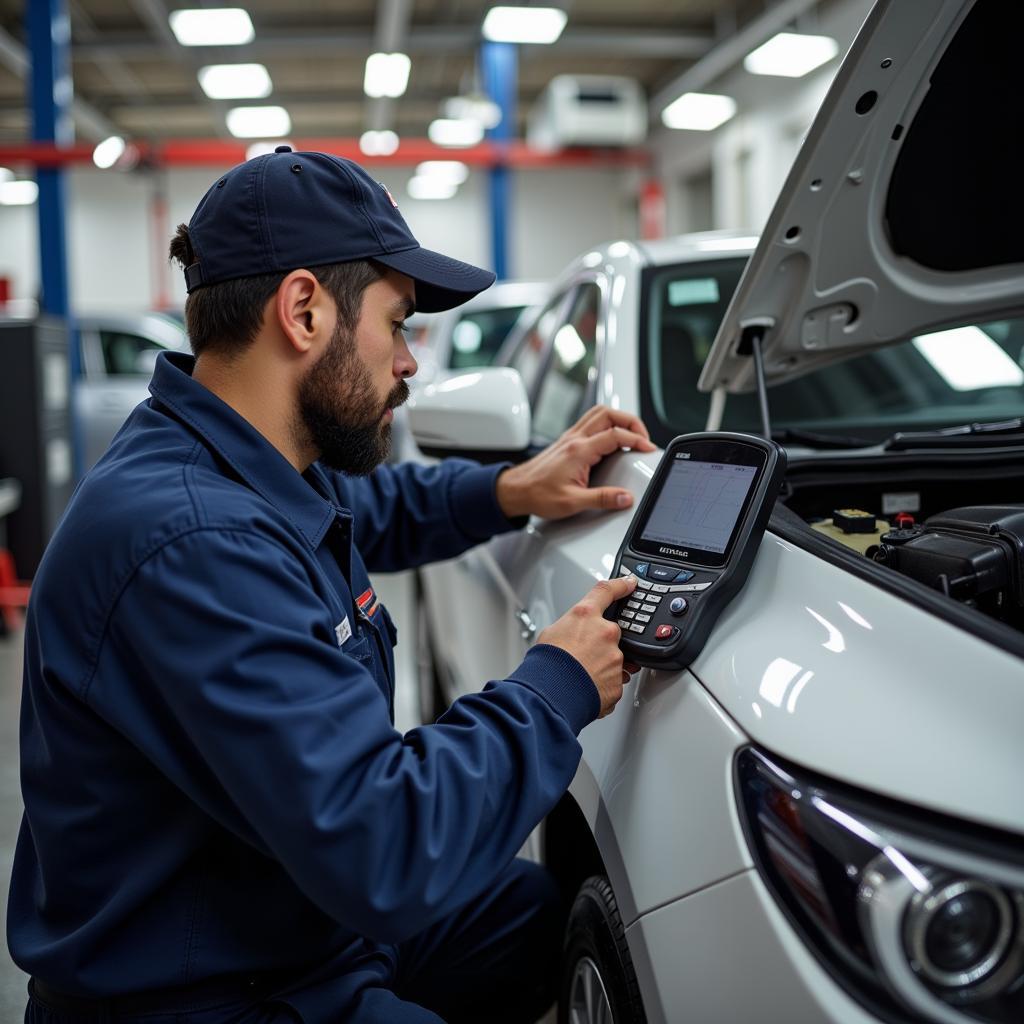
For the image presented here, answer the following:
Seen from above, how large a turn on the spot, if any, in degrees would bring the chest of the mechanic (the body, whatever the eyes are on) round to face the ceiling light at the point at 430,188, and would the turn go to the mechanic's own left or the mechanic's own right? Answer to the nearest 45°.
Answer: approximately 90° to the mechanic's own left

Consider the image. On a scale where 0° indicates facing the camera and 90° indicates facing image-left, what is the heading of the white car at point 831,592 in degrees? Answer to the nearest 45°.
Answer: approximately 315°

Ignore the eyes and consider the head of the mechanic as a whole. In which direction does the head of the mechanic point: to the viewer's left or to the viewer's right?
to the viewer's right

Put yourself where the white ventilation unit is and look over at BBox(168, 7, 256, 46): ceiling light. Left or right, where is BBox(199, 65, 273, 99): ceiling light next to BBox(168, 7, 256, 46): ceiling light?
right

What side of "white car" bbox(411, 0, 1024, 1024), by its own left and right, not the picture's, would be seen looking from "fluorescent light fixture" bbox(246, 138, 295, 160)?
back

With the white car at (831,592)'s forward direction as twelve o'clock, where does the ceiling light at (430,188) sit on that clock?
The ceiling light is roughly at 7 o'clock from the white car.

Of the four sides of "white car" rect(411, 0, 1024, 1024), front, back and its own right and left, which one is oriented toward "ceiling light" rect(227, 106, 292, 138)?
back

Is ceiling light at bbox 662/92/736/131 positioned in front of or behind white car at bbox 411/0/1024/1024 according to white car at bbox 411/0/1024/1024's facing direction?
behind

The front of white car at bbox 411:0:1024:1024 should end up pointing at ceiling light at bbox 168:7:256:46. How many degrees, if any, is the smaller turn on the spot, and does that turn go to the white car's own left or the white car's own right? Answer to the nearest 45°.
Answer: approximately 180°

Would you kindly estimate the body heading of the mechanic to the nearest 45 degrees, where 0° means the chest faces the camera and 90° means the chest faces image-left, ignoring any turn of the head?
approximately 270°
